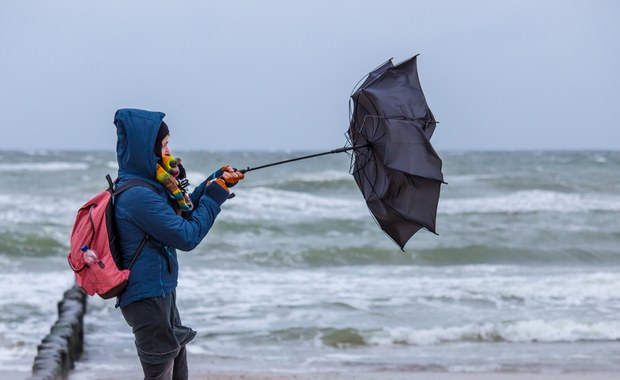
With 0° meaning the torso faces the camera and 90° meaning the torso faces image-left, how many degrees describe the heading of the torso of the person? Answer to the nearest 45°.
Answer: approximately 270°

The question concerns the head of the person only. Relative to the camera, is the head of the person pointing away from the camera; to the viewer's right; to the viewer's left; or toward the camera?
to the viewer's right

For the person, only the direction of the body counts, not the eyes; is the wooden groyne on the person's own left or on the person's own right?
on the person's own left
